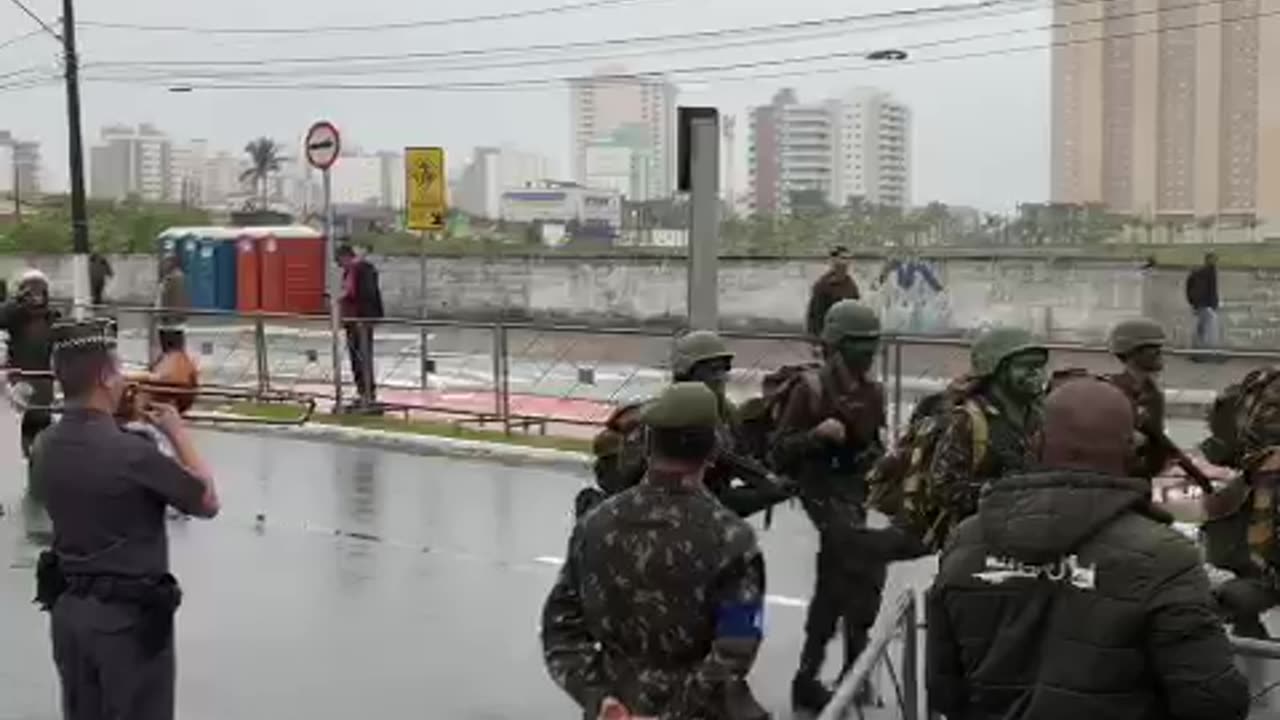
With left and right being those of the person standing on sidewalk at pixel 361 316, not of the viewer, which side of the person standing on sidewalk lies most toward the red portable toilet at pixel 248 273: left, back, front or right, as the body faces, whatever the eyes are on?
right

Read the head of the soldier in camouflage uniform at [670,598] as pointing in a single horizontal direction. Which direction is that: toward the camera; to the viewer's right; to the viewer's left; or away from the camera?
away from the camera

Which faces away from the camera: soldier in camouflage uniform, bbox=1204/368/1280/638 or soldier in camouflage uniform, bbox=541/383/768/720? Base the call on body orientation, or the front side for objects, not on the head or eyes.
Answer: soldier in camouflage uniform, bbox=541/383/768/720

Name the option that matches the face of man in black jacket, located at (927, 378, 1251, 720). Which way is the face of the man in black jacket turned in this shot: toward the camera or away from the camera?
away from the camera

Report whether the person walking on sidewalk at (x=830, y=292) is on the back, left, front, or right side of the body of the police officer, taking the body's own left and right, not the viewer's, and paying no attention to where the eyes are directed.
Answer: front

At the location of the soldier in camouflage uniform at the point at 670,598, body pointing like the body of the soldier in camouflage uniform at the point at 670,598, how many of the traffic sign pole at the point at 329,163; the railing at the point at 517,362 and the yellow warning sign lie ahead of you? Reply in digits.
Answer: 3

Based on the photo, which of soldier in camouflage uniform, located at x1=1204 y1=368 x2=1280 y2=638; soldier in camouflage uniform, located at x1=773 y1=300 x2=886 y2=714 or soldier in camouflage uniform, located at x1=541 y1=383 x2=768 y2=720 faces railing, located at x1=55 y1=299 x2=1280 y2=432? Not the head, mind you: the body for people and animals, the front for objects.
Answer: soldier in camouflage uniform, located at x1=541 y1=383 x2=768 y2=720

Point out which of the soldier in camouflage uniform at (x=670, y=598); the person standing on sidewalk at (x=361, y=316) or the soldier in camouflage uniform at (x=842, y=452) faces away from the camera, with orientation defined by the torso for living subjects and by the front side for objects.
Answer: the soldier in camouflage uniform at (x=670, y=598)

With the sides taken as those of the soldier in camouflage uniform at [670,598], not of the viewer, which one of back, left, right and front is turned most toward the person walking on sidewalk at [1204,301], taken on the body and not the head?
front

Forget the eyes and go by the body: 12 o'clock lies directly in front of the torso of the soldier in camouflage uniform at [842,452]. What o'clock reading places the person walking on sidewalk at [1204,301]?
The person walking on sidewalk is roughly at 8 o'clock from the soldier in camouflage uniform.

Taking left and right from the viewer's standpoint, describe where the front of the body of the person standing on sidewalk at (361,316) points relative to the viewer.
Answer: facing to the left of the viewer

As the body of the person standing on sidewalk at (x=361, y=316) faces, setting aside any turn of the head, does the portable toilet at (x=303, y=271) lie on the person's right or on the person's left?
on the person's right
